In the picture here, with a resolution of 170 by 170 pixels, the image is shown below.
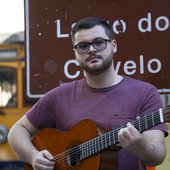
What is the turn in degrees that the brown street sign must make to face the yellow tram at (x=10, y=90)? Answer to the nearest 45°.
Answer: approximately 135° to its right

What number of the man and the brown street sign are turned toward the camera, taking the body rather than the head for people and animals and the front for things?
2

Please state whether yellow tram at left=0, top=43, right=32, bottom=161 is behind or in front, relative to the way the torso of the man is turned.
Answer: behind

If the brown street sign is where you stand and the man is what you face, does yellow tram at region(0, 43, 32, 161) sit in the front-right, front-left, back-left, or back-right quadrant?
back-right
